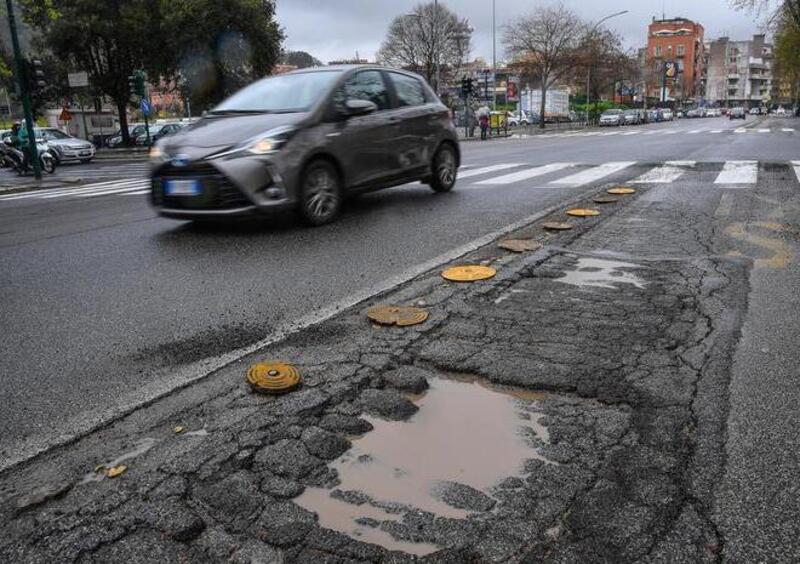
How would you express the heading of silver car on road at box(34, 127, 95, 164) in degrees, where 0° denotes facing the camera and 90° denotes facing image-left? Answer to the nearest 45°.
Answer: approximately 315°

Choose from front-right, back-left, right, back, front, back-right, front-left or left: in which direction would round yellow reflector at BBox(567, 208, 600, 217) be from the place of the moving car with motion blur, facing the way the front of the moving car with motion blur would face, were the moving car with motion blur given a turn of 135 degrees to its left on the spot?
front

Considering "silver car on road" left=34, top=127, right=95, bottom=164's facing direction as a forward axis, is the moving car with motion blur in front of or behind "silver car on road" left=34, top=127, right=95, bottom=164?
in front

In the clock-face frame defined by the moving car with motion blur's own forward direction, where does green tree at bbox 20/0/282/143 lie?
The green tree is roughly at 4 o'clock from the moving car with motion blur.

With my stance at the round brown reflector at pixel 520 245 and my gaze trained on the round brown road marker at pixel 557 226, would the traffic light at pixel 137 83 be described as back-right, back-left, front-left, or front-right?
front-left

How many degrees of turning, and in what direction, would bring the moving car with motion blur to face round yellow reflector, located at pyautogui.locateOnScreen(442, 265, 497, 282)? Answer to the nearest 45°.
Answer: approximately 90° to its left

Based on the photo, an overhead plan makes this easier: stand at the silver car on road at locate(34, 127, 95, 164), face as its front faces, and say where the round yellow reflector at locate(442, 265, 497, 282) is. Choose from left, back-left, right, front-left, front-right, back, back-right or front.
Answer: front-right

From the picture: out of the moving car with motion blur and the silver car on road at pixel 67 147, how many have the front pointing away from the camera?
0

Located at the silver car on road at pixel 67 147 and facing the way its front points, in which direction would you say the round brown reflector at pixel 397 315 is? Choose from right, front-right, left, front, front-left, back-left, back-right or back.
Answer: front-right

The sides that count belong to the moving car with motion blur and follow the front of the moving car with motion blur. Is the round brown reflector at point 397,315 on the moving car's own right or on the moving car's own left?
on the moving car's own left

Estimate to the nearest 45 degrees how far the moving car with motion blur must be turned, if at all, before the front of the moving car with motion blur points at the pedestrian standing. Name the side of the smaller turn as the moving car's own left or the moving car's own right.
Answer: approximately 135° to the moving car's own right

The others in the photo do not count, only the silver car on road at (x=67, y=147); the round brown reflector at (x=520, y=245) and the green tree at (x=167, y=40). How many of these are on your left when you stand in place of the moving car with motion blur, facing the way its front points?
1

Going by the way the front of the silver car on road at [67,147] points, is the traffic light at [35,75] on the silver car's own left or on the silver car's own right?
on the silver car's own right

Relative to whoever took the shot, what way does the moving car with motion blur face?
facing the viewer and to the left of the viewer
